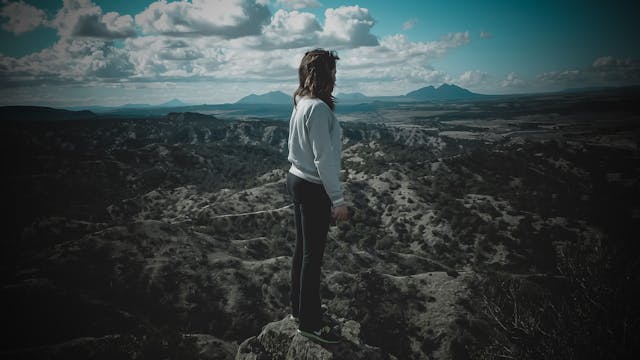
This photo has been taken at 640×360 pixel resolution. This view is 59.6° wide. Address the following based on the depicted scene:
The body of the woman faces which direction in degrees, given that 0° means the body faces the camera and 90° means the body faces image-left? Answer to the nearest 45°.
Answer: approximately 270°

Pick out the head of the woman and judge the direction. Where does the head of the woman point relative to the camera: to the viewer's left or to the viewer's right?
to the viewer's right
